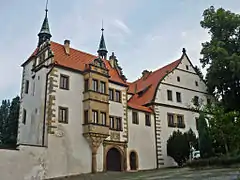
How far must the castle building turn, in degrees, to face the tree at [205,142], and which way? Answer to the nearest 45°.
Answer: approximately 45° to its left

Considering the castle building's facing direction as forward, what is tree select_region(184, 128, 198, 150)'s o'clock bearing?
The tree is roughly at 10 o'clock from the castle building.

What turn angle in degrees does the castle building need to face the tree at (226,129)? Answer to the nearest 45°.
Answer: approximately 45° to its left

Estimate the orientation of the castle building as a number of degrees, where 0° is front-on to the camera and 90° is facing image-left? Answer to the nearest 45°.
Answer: approximately 315°
